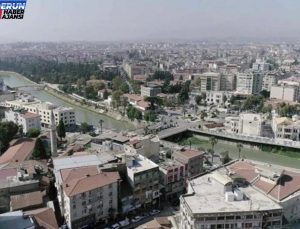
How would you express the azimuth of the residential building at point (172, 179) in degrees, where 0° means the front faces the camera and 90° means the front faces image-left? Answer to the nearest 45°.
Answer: approximately 315°

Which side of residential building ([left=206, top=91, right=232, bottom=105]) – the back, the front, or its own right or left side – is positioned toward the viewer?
front

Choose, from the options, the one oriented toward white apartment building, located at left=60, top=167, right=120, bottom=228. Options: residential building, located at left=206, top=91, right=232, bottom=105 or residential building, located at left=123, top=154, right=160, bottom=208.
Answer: residential building, located at left=206, top=91, right=232, bottom=105

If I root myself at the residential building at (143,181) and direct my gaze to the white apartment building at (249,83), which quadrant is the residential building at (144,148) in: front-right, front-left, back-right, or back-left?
front-left

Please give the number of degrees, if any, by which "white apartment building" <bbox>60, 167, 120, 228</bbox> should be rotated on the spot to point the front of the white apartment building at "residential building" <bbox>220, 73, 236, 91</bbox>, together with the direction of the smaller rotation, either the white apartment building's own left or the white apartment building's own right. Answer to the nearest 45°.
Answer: approximately 90° to the white apartment building's own left

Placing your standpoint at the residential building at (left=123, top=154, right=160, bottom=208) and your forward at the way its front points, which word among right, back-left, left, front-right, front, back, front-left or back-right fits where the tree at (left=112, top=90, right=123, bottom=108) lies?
back-left

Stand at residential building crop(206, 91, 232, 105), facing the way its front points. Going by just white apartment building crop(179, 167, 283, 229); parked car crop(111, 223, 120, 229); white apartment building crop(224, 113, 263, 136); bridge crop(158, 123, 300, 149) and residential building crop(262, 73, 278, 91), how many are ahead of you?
4

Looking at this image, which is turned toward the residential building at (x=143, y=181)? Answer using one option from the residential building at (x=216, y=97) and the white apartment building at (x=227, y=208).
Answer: the residential building at (x=216, y=97)

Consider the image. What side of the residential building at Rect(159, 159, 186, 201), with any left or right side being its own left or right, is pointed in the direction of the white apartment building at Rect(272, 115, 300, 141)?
left

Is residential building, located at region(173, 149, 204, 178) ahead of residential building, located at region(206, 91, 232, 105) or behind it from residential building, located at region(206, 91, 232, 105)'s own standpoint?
ahead

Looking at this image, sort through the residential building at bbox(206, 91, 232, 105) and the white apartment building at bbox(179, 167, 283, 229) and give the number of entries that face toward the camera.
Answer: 2

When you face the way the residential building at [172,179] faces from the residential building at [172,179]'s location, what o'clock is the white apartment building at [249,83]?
The white apartment building is roughly at 8 o'clock from the residential building.

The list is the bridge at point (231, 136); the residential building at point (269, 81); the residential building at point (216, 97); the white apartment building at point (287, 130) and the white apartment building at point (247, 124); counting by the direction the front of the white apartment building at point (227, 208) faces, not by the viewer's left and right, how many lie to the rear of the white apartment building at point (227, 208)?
5

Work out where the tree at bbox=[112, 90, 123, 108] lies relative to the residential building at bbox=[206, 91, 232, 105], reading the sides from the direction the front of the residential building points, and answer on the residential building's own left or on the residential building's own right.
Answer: on the residential building's own right

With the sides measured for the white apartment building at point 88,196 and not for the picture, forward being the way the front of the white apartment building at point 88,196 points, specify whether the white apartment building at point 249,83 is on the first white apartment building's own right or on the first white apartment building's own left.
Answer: on the first white apartment building's own left

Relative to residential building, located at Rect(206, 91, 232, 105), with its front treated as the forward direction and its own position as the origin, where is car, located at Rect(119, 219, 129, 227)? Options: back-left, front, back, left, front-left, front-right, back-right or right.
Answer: front

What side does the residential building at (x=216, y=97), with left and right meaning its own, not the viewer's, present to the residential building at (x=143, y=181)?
front

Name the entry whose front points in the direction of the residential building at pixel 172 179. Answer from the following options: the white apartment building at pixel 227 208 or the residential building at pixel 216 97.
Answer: the residential building at pixel 216 97
